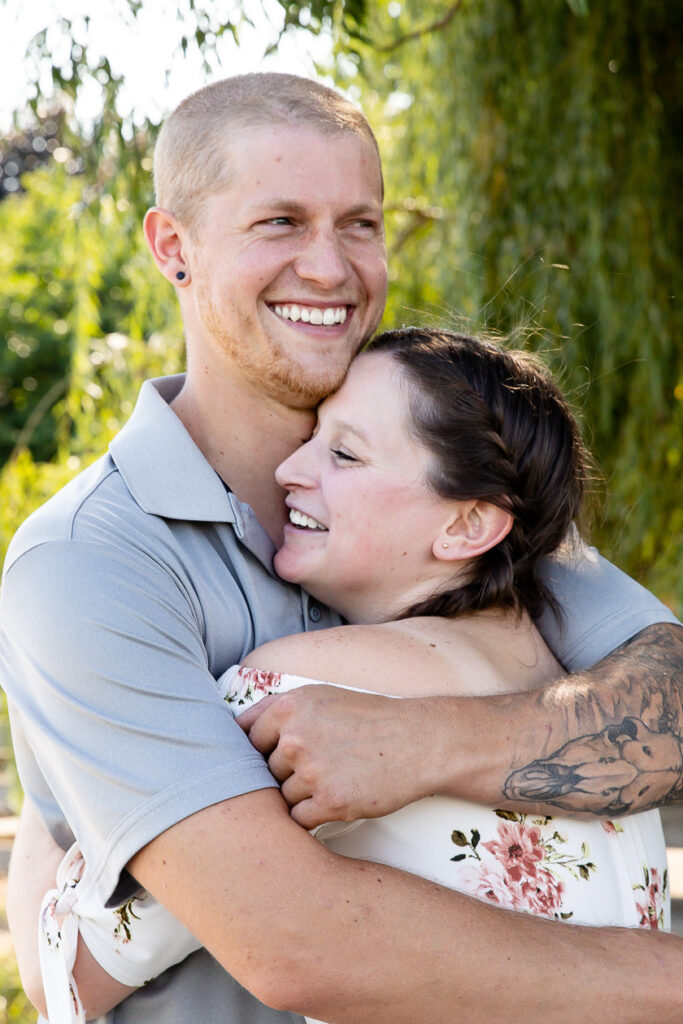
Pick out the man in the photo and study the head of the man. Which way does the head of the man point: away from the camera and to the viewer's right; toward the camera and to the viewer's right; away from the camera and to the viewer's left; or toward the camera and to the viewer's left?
toward the camera and to the viewer's right

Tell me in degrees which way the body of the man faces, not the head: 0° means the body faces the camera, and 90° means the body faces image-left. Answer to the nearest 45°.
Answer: approximately 315°
